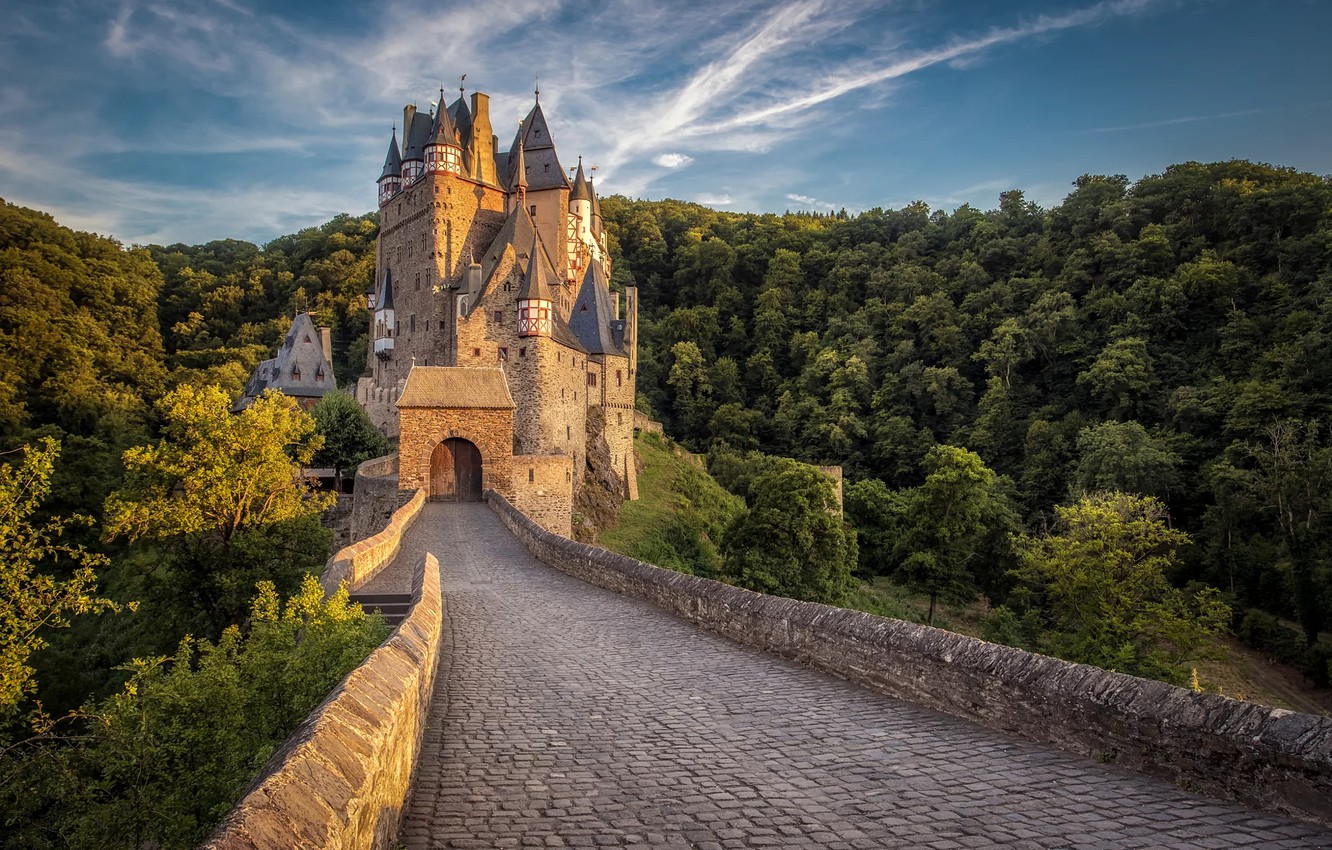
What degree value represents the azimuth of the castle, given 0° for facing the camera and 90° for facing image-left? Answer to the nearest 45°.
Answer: approximately 0°

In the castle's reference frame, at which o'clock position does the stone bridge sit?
The stone bridge is roughly at 12 o'clock from the castle.

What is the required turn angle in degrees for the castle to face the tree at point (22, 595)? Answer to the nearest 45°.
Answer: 0° — it already faces it

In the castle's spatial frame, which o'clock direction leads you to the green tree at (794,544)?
The green tree is roughly at 11 o'clock from the castle.

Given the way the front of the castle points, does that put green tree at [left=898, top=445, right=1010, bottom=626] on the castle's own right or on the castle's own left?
on the castle's own left
